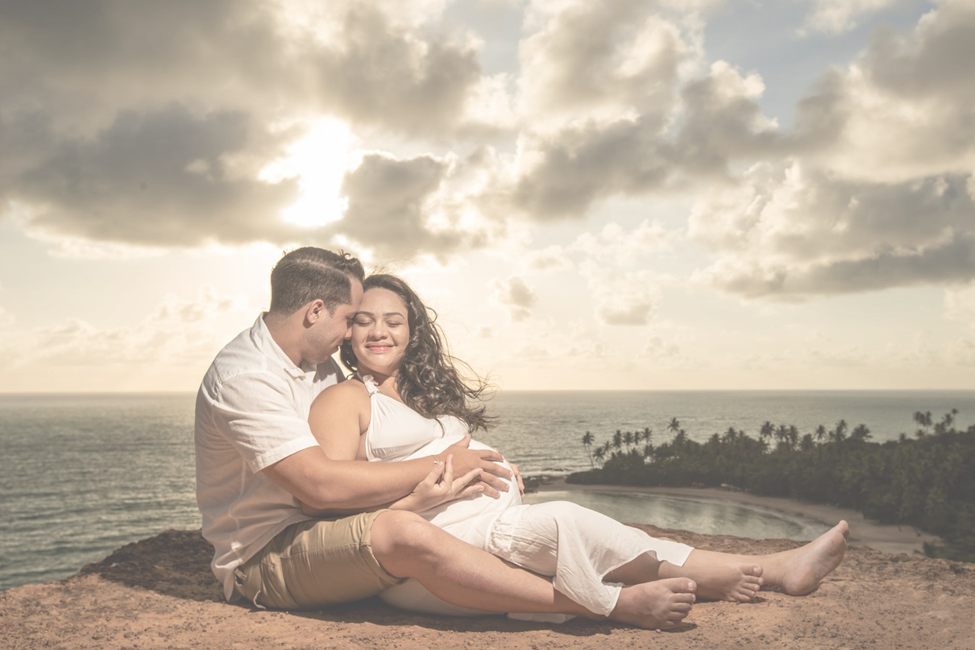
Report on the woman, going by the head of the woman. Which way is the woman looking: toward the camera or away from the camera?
toward the camera

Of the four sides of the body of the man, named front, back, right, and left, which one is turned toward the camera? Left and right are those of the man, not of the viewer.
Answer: right

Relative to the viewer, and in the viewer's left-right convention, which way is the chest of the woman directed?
facing the viewer and to the right of the viewer
